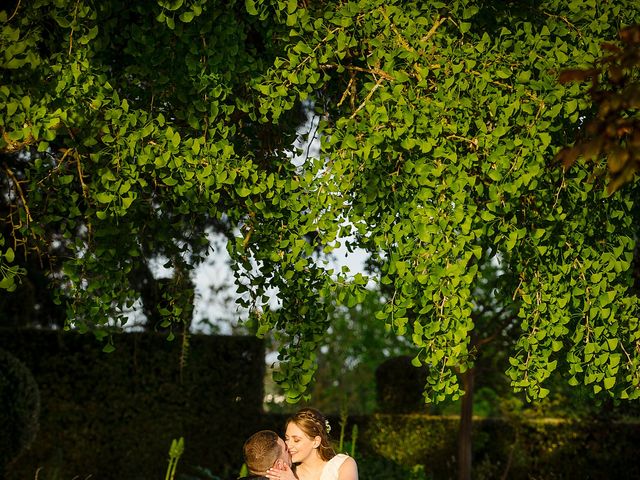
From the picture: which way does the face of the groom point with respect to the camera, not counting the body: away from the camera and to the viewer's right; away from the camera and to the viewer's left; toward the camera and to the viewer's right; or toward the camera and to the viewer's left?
away from the camera and to the viewer's right

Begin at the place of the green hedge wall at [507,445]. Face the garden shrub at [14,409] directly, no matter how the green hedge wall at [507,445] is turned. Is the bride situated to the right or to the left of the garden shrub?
left

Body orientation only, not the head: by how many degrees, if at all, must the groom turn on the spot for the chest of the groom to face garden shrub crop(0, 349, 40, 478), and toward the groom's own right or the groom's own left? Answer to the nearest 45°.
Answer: approximately 90° to the groom's own left

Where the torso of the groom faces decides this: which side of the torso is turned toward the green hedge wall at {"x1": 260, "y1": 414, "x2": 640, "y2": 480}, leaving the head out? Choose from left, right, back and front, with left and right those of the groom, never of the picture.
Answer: front

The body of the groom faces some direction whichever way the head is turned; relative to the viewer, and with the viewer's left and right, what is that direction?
facing away from the viewer and to the right of the viewer
